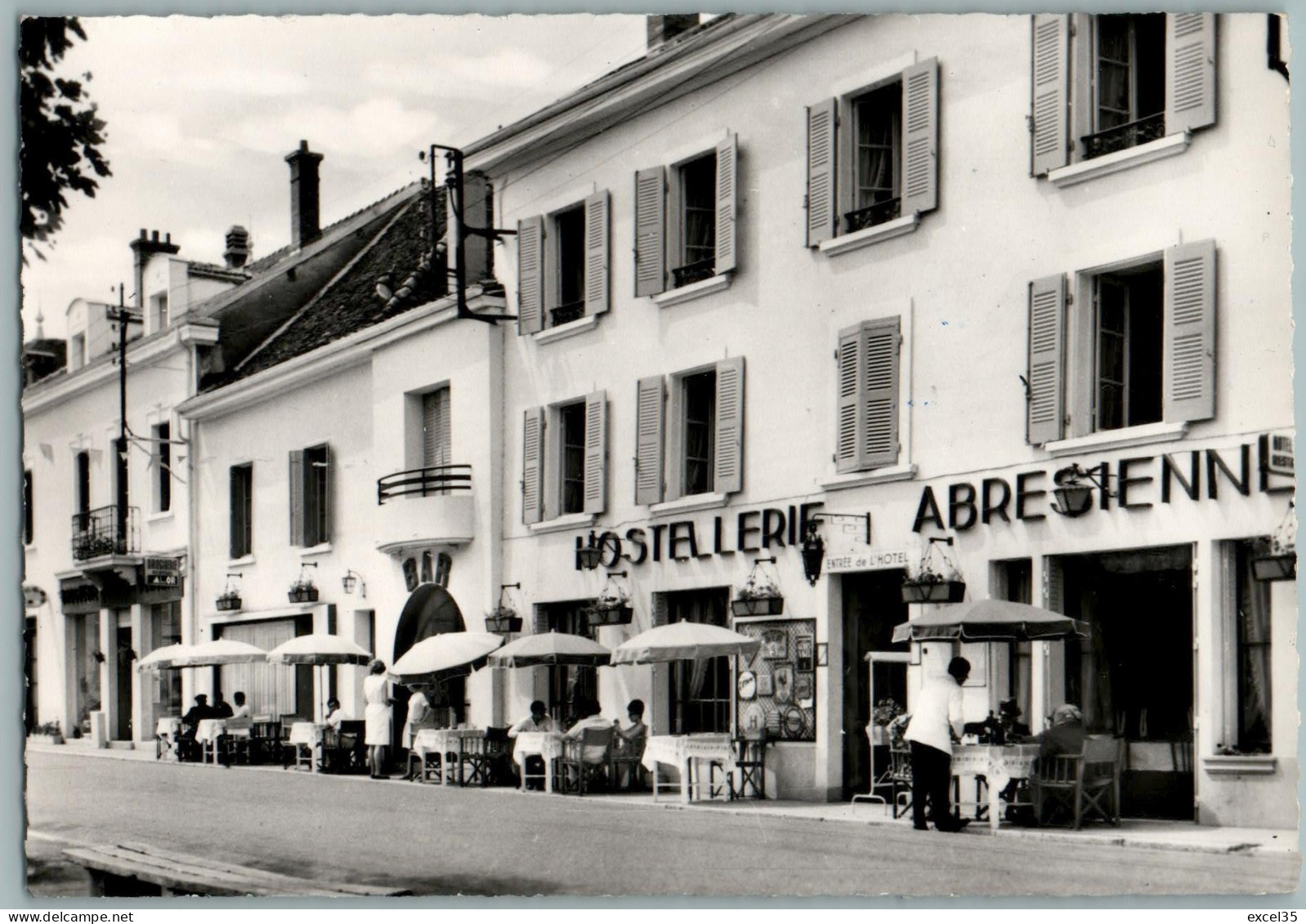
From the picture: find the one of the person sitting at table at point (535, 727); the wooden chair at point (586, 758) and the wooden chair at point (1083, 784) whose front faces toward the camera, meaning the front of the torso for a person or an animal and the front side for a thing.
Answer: the person sitting at table

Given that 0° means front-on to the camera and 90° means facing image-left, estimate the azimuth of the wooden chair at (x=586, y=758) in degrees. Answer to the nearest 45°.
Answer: approximately 135°

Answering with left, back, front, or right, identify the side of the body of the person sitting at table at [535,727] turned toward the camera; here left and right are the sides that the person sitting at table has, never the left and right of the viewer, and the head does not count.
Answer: front

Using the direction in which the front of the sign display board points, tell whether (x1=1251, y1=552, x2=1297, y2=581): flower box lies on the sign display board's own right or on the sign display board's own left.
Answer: on the sign display board's own left

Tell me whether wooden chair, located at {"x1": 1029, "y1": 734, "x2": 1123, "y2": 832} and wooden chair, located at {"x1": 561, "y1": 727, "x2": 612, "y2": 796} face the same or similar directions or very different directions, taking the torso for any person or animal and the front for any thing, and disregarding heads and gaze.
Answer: same or similar directions

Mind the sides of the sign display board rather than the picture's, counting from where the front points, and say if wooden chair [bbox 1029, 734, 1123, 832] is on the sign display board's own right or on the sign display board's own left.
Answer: on the sign display board's own left

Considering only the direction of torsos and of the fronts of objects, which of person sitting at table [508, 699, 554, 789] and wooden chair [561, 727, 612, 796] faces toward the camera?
the person sitting at table

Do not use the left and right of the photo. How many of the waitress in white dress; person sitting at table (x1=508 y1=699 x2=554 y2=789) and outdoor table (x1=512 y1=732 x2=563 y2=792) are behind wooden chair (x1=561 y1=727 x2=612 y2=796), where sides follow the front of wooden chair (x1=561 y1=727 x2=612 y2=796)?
0

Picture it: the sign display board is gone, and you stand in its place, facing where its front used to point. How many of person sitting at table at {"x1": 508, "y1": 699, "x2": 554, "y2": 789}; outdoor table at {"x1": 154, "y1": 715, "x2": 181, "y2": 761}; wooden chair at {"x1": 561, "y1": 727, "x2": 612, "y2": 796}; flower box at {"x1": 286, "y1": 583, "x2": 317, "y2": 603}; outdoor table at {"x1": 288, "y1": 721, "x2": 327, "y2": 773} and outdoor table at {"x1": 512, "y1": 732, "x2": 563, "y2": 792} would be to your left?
0

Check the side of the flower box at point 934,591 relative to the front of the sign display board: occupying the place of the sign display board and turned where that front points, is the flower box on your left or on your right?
on your left

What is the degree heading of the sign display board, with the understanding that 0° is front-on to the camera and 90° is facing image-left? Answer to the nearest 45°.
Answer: approximately 45°

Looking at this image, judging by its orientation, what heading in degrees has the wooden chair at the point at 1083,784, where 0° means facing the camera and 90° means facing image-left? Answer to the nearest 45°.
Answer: approximately 135°
